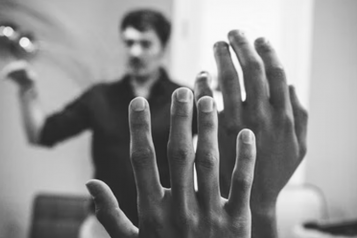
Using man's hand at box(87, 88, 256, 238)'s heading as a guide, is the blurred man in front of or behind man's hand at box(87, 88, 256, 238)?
in front

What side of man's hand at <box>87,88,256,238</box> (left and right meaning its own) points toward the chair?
front

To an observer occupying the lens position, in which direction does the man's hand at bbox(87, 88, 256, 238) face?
facing away from the viewer
